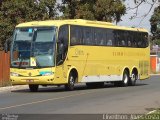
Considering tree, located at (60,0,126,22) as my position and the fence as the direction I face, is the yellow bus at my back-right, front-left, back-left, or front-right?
front-left

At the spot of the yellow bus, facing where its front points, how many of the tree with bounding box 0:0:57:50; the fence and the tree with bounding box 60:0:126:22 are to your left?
0

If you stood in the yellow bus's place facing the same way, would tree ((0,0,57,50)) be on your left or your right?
on your right

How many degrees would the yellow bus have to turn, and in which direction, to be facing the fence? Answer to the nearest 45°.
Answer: approximately 90° to its right

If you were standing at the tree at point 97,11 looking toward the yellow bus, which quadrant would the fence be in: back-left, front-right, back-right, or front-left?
front-right

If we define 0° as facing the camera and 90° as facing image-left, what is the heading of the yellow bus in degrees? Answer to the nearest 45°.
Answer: approximately 45°

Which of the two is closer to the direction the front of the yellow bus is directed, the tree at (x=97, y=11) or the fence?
the fence

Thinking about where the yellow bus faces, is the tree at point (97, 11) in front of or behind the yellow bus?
behind

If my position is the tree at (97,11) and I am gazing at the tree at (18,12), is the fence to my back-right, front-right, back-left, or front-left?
front-left
